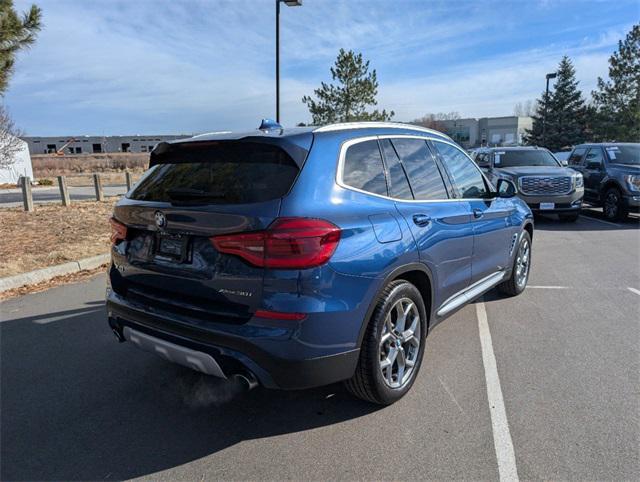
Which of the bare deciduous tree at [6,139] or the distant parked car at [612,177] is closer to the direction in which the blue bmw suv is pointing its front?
the distant parked car

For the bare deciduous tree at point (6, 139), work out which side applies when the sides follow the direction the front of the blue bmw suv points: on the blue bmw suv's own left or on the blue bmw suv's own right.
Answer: on the blue bmw suv's own left

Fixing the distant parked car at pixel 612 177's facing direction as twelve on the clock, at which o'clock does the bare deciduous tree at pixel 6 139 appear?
The bare deciduous tree is roughly at 4 o'clock from the distant parked car.

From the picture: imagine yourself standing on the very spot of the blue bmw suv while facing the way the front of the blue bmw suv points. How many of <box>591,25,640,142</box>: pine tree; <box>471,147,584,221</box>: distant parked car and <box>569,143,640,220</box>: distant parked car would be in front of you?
3

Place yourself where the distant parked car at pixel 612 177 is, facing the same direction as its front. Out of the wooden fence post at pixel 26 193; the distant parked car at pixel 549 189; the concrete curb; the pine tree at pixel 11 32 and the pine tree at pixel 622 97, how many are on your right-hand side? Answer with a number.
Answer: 4

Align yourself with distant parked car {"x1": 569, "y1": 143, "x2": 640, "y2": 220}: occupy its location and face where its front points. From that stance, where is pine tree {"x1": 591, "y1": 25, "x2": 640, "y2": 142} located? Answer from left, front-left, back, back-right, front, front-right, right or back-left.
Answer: back-left

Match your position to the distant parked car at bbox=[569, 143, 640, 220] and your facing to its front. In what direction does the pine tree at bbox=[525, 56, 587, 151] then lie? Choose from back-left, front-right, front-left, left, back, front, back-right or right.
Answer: back-left

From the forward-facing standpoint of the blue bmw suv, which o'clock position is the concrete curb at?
The concrete curb is roughly at 9 o'clock from the blue bmw suv.

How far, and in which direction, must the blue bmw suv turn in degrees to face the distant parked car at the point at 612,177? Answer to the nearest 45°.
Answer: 0° — it already faces it

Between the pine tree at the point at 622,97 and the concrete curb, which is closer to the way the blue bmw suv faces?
the pine tree

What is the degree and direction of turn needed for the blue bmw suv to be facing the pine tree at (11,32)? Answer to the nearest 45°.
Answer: approximately 90° to its left

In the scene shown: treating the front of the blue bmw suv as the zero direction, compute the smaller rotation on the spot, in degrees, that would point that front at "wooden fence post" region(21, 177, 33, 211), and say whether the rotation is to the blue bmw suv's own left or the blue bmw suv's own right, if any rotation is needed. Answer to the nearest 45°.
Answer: approximately 90° to the blue bmw suv's own left

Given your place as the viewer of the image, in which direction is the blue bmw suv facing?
facing away from the viewer and to the right of the viewer
